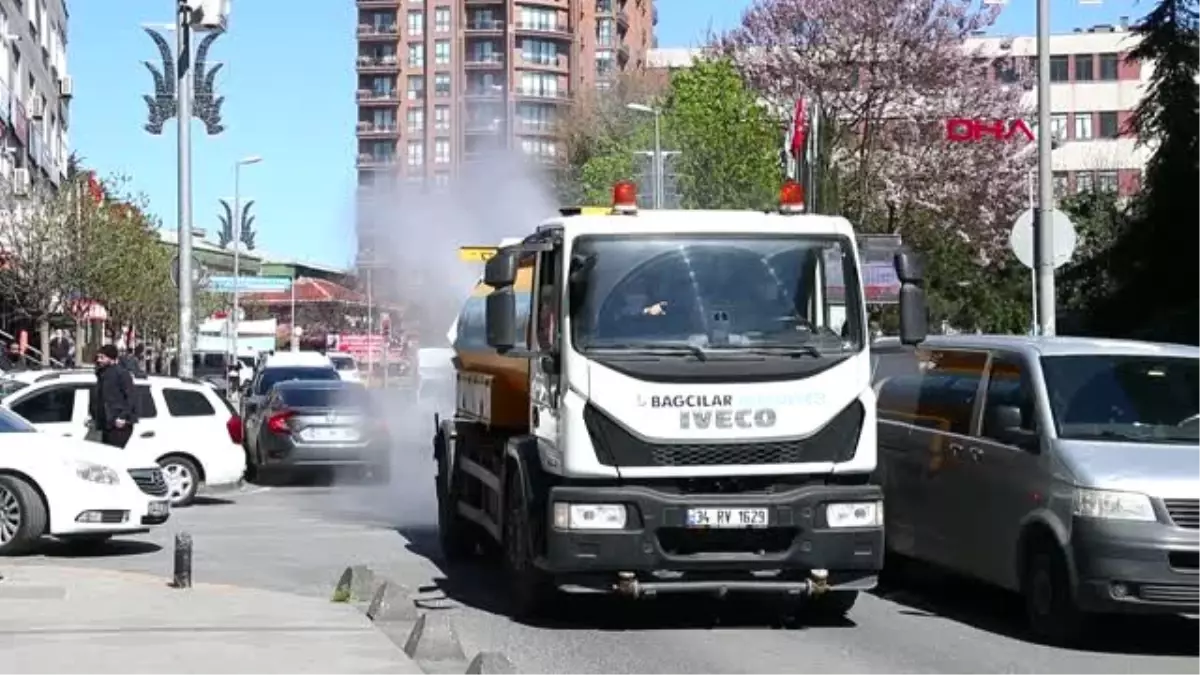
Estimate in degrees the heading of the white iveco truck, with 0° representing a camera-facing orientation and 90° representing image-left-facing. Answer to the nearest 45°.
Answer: approximately 0°

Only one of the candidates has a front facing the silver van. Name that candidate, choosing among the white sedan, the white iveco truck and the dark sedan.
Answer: the white sedan

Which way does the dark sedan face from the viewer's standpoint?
away from the camera

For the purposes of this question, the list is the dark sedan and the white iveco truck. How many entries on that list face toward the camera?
1

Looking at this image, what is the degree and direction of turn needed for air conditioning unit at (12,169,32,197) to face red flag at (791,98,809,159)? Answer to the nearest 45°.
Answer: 0° — it already faces it

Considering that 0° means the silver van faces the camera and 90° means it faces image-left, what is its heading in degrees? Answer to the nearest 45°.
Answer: approximately 315°

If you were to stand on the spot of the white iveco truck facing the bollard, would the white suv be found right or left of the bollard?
right

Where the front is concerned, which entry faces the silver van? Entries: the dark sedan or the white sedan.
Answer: the white sedan

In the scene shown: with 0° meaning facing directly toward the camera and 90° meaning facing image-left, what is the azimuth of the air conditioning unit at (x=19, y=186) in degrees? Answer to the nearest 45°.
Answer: approximately 315°
